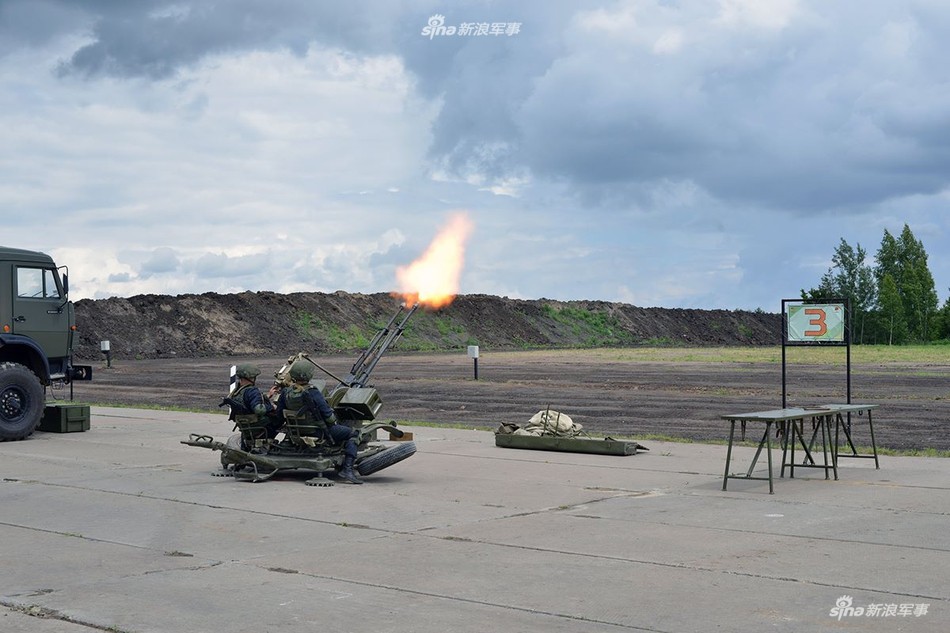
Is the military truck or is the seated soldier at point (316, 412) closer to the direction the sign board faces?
the seated soldier

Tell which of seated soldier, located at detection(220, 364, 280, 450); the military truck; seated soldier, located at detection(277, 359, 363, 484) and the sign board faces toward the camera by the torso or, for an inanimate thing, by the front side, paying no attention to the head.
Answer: the sign board

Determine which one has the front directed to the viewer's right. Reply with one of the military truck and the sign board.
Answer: the military truck

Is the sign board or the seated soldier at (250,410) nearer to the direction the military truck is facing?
the sign board

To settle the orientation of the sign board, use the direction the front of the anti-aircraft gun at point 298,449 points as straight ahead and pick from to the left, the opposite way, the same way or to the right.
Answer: the opposite way

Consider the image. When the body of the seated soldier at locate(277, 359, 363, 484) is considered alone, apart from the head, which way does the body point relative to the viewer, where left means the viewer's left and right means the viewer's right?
facing away from the viewer and to the right of the viewer

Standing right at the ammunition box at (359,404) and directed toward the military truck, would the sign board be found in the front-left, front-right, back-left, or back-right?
back-right

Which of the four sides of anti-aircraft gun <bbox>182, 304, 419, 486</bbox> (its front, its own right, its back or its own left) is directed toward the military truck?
left

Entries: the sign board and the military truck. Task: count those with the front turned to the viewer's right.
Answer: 1

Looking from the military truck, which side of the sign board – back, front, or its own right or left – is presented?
right

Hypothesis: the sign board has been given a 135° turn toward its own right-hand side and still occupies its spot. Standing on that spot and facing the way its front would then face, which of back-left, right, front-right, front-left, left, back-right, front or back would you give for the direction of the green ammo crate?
front-left

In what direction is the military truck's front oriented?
to the viewer's right
